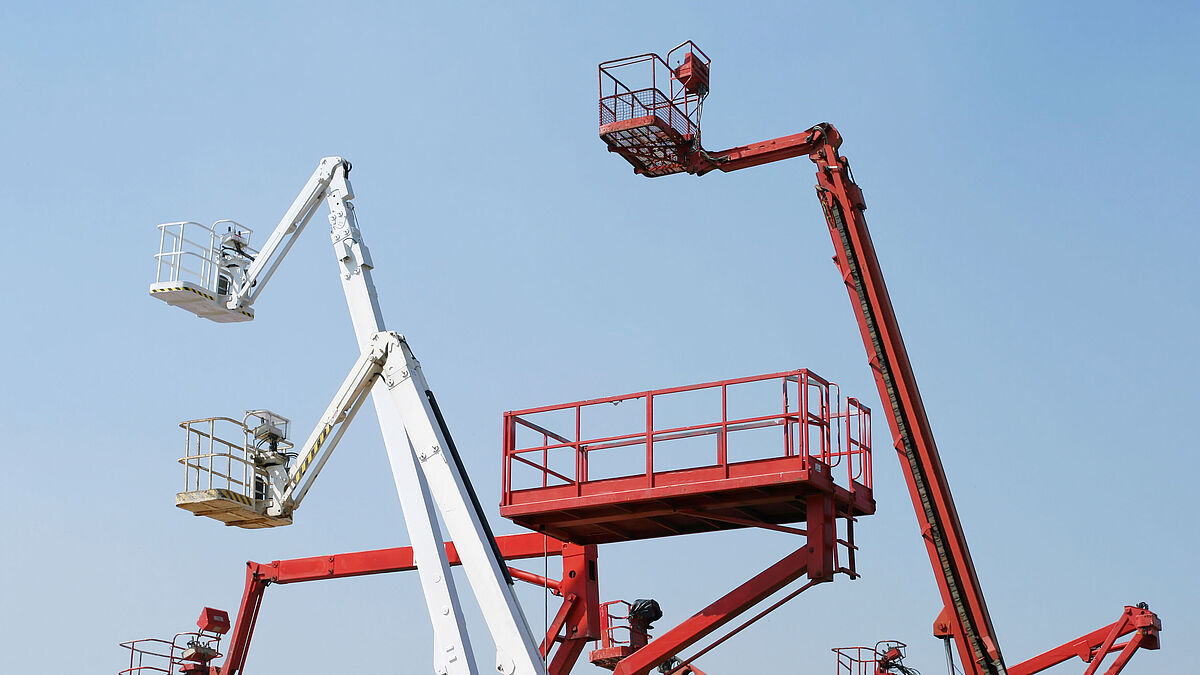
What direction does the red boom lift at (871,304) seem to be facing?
to the viewer's left

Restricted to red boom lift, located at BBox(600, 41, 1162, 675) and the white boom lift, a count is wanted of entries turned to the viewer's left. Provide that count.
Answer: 2

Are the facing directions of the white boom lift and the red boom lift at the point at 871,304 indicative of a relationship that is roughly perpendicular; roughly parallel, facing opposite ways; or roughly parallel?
roughly parallel

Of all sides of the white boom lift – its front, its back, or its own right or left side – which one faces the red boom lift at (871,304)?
back

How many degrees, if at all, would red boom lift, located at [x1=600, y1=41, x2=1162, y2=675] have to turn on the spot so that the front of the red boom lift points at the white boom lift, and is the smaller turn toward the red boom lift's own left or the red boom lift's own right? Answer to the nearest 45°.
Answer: approximately 45° to the red boom lift's own left
